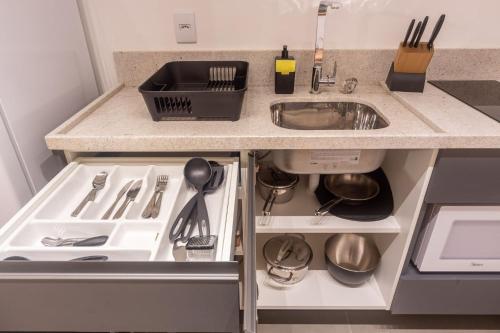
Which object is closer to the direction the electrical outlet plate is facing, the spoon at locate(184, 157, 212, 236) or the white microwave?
the spoon

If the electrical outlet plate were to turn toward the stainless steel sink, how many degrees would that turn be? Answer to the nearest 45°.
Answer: approximately 45° to its left

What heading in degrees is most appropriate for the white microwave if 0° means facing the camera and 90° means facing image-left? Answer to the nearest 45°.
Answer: approximately 0°

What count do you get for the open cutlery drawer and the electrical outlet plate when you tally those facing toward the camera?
2

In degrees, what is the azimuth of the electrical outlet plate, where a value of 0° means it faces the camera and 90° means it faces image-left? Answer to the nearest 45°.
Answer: approximately 0°

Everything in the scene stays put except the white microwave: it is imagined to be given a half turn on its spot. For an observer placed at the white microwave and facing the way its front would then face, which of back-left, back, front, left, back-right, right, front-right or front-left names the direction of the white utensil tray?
back-left

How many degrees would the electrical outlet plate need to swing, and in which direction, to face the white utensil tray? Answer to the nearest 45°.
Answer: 0° — it already faces it

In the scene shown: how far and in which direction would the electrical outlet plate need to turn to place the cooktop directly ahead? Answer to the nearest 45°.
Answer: approximately 90° to its left

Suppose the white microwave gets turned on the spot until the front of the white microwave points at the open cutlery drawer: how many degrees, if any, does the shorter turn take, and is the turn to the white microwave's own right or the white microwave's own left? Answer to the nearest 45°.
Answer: approximately 45° to the white microwave's own right
